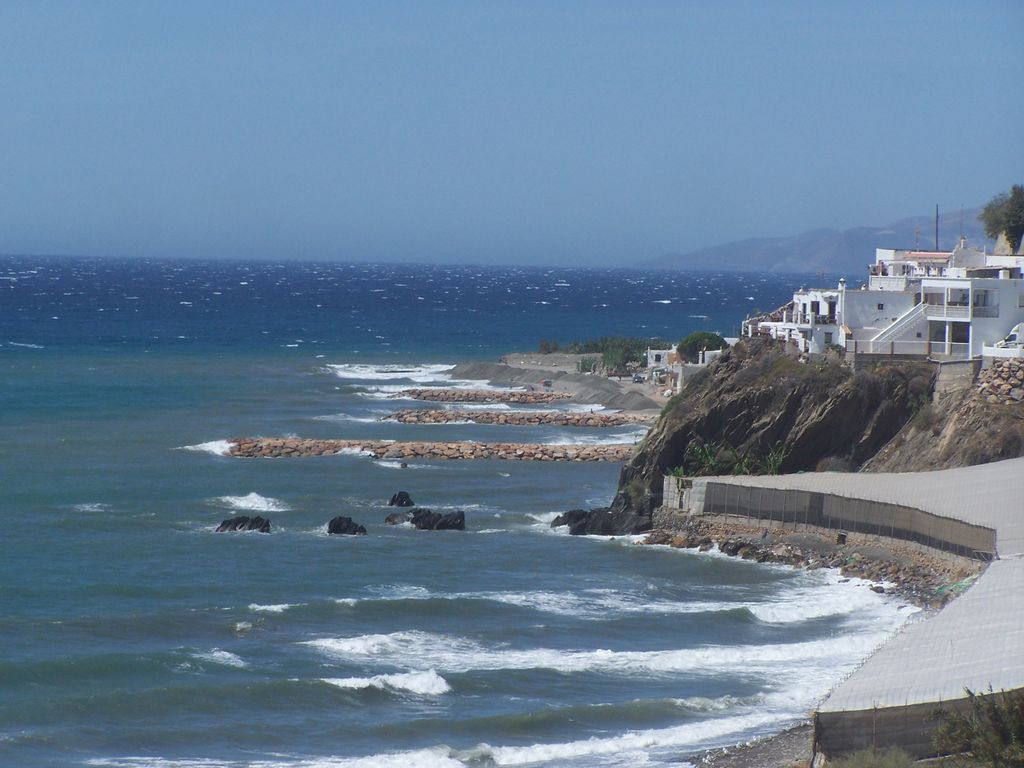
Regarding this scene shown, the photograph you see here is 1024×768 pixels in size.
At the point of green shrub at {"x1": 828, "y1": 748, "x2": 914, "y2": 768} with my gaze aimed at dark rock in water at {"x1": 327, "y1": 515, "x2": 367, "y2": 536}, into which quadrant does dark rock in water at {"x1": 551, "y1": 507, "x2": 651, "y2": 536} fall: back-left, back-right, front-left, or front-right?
front-right

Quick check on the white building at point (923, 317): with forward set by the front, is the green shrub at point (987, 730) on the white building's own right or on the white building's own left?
on the white building's own left

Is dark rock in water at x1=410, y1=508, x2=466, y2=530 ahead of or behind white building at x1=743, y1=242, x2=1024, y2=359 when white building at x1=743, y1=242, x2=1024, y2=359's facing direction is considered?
ahead

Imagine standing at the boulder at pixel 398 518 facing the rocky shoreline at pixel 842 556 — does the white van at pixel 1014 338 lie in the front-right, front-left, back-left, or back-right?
front-left

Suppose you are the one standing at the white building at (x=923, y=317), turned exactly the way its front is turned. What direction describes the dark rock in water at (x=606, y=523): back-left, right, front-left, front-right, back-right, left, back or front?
front

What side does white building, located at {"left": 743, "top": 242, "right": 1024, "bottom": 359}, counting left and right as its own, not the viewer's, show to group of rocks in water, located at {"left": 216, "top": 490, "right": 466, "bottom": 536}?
front

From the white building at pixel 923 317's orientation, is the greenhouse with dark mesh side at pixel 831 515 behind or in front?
in front

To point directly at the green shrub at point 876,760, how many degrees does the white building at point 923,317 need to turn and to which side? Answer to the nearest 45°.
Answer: approximately 45° to its left

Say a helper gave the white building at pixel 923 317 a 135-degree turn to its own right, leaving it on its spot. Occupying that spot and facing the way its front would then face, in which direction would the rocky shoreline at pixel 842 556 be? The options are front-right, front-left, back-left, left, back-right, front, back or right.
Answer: back

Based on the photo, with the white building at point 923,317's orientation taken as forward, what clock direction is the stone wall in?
The stone wall is roughly at 10 o'clock from the white building.

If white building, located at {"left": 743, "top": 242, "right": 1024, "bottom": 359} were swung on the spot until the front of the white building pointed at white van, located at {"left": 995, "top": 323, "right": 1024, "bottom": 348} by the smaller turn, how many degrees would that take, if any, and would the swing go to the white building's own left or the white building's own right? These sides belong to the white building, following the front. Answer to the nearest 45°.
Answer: approximately 90° to the white building's own left

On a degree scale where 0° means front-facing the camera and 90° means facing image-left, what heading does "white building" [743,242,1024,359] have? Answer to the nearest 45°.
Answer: approximately 45°
